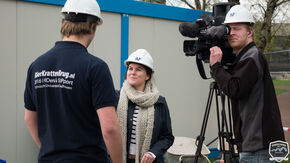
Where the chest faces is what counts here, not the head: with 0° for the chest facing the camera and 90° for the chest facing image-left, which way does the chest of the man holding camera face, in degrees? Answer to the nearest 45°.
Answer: approximately 90°

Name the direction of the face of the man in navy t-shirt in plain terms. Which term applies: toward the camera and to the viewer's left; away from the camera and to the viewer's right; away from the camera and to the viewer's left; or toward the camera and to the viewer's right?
away from the camera and to the viewer's right

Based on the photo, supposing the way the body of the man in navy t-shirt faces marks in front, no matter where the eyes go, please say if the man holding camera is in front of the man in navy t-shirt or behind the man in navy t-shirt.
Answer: in front

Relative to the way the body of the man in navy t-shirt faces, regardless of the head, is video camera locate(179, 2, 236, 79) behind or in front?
in front

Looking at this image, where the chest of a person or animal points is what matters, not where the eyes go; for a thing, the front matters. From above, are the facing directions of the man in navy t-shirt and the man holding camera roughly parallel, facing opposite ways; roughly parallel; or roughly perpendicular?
roughly perpendicular

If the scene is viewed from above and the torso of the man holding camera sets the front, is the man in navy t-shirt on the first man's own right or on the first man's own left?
on the first man's own left

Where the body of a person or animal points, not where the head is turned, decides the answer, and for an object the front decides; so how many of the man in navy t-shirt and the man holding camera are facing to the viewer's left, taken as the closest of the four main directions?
1

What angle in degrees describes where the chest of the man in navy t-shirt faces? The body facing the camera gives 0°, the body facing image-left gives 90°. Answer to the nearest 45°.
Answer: approximately 225°
